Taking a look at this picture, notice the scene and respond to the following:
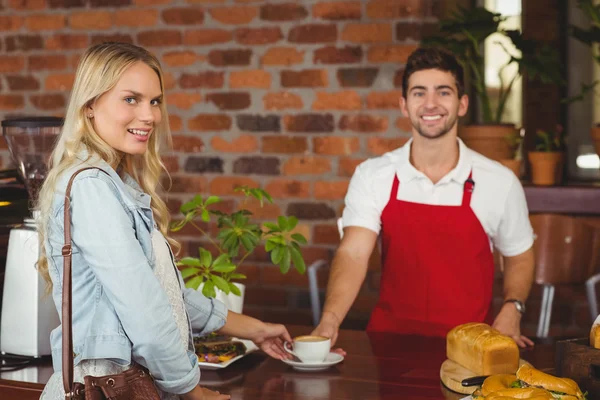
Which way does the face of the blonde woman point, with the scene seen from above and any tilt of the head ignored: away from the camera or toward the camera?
toward the camera

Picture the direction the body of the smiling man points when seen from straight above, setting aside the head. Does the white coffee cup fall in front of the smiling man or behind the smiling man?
in front

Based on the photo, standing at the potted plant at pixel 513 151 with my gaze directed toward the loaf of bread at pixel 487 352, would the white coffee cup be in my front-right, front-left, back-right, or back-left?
front-right

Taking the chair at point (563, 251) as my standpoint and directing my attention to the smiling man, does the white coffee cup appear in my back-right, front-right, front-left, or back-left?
front-left

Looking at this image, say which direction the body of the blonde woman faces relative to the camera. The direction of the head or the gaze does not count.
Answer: to the viewer's right

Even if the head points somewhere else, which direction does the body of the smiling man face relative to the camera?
toward the camera

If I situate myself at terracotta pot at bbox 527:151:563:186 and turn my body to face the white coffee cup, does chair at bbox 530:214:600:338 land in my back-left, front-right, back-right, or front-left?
front-left

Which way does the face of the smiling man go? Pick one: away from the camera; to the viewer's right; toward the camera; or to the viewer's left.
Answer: toward the camera

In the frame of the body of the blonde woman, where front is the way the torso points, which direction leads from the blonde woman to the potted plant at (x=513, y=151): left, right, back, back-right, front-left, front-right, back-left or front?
front-left

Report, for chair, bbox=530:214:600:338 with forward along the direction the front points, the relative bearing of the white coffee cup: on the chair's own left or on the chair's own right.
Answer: on the chair's own left

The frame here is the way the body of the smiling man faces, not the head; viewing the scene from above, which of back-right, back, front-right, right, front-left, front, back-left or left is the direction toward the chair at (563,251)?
back-left

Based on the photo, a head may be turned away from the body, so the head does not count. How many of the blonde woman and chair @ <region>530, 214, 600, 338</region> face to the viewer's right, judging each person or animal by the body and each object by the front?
1

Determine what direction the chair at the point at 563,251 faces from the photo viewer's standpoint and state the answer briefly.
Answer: facing away from the viewer and to the left of the viewer

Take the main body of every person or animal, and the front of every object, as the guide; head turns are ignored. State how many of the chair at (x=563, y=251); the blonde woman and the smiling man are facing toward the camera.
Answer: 1

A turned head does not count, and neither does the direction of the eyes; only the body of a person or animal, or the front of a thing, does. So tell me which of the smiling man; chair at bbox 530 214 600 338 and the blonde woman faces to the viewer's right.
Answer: the blonde woman
